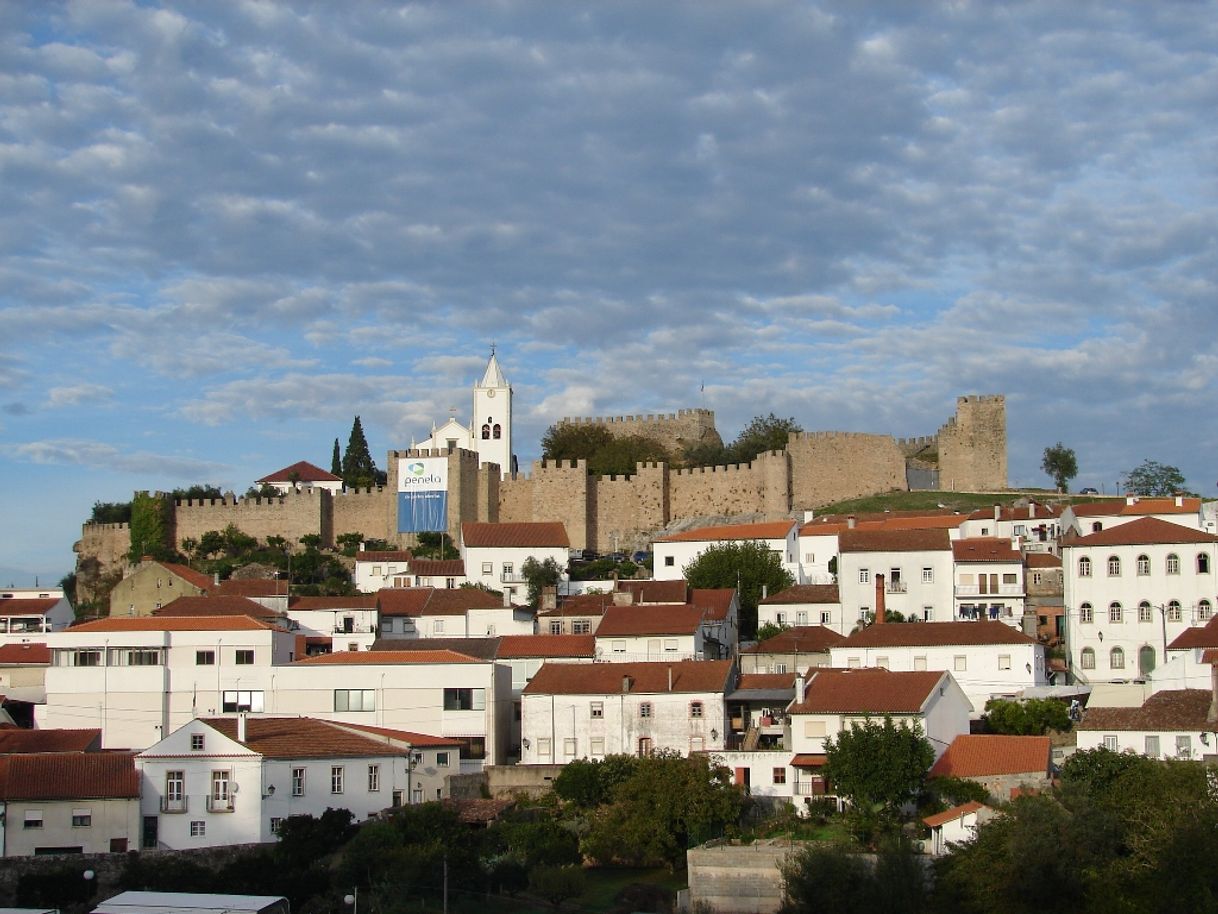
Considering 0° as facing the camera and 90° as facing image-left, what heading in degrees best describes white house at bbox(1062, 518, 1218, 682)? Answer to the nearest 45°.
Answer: approximately 0°

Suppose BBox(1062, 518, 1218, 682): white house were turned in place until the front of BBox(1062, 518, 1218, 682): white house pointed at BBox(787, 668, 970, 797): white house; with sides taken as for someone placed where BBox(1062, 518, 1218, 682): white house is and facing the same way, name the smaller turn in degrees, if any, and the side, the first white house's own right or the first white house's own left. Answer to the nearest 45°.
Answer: approximately 45° to the first white house's own right

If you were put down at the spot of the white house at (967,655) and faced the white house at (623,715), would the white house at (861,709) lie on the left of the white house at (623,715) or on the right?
left

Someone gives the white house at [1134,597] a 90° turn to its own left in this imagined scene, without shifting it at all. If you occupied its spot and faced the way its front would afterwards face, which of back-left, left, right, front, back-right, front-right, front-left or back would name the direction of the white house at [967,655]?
back-right

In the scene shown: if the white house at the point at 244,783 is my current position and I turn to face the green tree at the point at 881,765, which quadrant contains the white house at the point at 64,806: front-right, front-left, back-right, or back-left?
back-right

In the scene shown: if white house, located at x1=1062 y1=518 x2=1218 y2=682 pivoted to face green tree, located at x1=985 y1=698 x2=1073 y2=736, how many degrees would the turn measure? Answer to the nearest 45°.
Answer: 0° — it already faces it

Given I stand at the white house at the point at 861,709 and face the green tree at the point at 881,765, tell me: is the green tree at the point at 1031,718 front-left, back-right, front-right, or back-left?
back-left

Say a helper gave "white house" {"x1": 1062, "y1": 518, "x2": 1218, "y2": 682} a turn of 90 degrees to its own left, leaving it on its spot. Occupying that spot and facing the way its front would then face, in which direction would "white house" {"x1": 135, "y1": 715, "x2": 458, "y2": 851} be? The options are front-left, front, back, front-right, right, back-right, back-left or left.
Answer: back-right

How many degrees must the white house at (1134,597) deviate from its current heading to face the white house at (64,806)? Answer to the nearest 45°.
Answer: approximately 45° to its right

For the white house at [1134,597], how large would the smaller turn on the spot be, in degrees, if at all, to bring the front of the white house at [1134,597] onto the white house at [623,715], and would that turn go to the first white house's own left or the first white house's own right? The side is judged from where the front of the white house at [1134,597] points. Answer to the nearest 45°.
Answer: approximately 45° to the first white house's own right

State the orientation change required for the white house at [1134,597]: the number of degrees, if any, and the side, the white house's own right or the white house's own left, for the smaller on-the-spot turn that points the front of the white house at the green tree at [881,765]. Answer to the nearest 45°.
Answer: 0° — it already faces it

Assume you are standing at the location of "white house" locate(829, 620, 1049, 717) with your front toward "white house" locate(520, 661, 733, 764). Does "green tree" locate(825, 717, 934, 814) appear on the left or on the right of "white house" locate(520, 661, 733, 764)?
left
